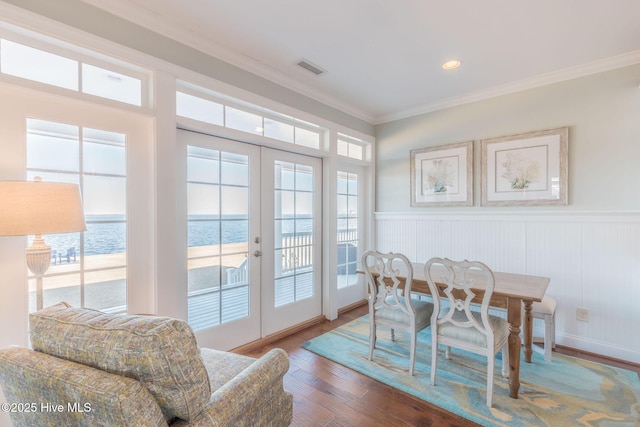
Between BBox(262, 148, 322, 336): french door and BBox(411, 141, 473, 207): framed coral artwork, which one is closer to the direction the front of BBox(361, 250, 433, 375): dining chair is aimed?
the framed coral artwork

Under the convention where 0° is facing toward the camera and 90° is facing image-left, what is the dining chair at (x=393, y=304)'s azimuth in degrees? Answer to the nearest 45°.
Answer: approximately 225°

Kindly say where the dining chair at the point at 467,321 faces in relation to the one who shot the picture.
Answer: facing away from the viewer and to the right of the viewer

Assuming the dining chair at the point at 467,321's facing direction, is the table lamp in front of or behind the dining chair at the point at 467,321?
behind

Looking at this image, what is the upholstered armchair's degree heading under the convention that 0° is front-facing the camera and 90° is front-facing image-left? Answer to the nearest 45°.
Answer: approximately 225°
